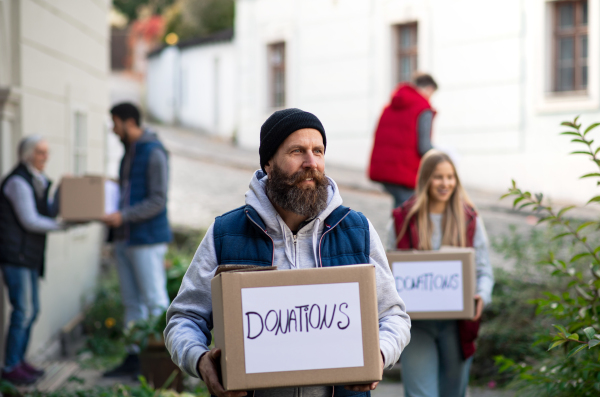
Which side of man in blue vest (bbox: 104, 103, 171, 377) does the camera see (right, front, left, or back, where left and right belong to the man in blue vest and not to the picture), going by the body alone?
left

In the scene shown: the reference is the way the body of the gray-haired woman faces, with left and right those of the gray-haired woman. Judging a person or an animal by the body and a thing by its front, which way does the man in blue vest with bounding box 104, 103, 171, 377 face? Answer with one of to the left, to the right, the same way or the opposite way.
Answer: the opposite way

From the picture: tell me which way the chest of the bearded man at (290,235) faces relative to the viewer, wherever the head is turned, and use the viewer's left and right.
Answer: facing the viewer

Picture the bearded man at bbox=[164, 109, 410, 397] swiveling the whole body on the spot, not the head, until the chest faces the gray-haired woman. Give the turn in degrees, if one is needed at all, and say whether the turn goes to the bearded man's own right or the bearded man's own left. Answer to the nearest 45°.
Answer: approximately 135° to the bearded man's own right

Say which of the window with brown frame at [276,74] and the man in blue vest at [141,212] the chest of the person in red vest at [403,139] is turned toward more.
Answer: the window with brown frame

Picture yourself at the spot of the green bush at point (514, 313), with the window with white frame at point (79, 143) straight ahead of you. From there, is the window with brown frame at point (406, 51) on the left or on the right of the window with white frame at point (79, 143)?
right

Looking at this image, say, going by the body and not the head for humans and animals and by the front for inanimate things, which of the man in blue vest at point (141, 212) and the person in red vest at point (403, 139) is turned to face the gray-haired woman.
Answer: the man in blue vest

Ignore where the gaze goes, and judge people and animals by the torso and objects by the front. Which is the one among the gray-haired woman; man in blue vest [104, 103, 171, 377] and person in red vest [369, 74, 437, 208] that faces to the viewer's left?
the man in blue vest

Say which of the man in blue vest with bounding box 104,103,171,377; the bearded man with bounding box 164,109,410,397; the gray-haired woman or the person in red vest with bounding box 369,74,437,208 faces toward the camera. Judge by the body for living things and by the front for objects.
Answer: the bearded man

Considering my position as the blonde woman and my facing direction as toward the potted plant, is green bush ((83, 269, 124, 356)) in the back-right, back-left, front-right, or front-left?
front-right

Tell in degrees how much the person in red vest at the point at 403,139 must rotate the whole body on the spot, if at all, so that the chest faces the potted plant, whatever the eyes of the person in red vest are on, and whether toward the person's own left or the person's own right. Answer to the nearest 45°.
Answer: approximately 180°

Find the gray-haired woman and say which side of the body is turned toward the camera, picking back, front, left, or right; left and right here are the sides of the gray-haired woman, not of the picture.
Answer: right

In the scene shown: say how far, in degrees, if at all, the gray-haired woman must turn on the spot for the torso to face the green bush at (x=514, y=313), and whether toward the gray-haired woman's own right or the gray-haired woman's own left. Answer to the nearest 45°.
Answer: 0° — they already face it

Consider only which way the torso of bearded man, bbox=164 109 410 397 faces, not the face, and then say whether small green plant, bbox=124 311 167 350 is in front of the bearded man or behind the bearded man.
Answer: behind

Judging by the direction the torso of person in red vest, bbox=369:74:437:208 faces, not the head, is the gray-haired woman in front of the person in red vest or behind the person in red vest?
behind

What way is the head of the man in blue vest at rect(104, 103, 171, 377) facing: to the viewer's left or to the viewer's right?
to the viewer's left
